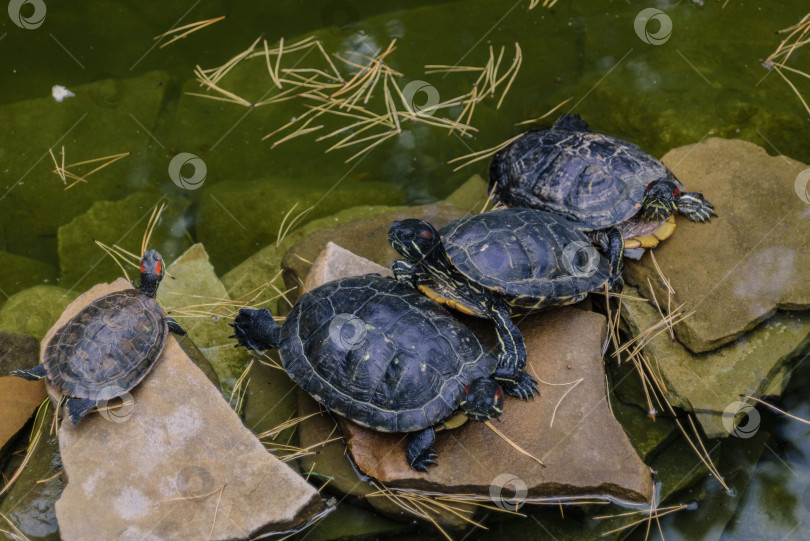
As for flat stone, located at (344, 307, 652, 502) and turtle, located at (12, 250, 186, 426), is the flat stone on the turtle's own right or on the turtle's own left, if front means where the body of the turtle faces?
on the turtle's own right

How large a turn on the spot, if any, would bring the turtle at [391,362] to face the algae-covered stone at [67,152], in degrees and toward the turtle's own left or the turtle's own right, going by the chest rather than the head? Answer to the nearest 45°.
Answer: approximately 180°

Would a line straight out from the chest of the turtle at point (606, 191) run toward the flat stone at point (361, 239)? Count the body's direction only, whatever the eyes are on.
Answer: no

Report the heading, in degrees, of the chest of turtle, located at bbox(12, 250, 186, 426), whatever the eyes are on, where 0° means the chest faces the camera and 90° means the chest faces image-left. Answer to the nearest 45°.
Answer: approximately 225°

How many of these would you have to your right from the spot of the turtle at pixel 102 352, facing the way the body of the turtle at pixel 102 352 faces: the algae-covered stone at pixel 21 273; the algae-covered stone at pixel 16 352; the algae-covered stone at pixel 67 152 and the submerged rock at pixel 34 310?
0

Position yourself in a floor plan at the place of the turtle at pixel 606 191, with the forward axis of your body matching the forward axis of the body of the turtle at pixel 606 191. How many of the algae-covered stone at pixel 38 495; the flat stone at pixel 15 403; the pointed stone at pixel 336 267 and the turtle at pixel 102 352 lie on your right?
4

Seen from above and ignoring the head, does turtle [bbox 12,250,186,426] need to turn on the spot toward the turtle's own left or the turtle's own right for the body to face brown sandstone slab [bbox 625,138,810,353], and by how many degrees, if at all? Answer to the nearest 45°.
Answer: approximately 45° to the turtle's own right

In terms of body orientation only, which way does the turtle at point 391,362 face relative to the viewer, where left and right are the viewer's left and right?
facing the viewer and to the right of the viewer

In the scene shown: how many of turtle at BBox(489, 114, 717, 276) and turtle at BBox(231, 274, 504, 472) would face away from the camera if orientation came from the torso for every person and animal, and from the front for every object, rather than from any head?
0

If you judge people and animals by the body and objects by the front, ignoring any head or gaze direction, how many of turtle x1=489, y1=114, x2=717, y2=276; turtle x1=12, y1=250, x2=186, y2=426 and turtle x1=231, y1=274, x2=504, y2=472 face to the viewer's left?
0

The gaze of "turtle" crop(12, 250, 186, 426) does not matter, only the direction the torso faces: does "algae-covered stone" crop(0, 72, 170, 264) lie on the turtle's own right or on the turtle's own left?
on the turtle's own left

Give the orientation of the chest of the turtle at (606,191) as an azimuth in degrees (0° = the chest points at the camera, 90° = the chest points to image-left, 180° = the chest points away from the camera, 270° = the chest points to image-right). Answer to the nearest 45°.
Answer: approximately 315°

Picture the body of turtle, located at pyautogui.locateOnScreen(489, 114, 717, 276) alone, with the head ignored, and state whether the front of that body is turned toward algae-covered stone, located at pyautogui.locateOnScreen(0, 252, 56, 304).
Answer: no
